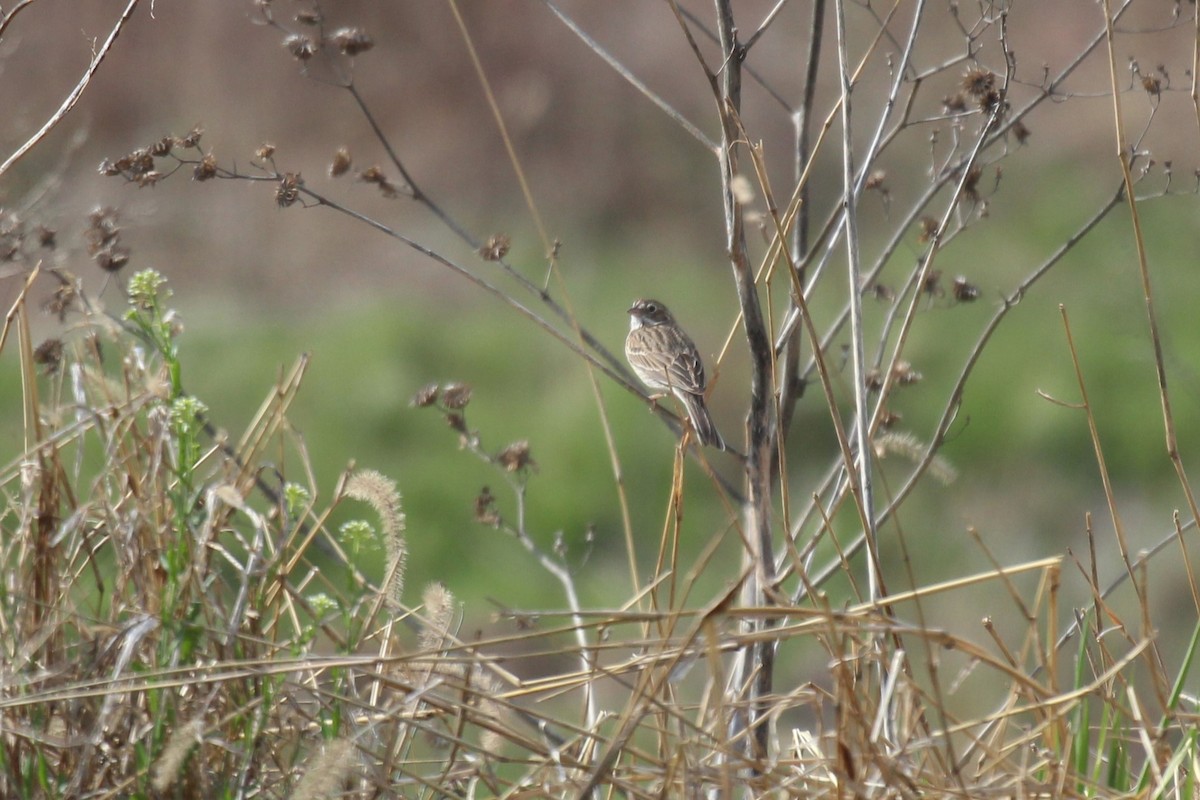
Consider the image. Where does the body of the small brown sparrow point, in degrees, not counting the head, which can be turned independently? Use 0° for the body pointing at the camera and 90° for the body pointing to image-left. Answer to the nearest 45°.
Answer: approximately 135°

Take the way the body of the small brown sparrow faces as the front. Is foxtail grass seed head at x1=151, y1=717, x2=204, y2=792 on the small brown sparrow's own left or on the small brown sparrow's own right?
on the small brown sparrow's own left

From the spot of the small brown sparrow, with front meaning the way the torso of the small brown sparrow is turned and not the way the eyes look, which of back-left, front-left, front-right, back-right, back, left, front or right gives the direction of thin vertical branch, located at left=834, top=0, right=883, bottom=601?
back-right

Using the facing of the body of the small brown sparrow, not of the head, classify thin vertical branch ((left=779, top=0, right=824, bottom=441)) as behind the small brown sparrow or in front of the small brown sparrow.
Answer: behind

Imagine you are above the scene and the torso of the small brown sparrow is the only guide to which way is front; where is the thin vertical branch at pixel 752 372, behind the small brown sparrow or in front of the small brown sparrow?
behind
